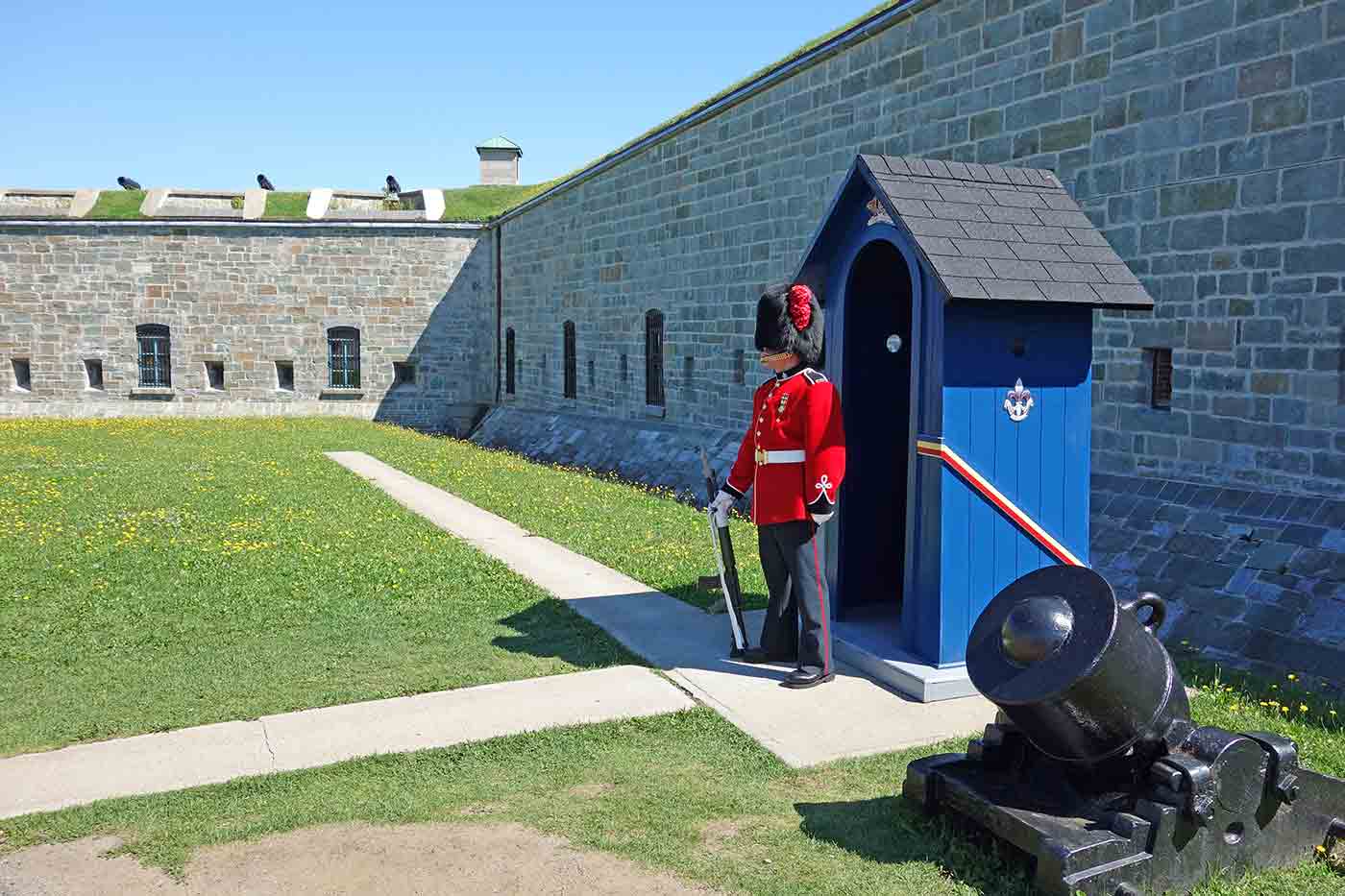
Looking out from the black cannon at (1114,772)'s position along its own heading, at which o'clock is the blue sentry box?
The blue sentry box is roughly at 4 o'clock from the black cannon.

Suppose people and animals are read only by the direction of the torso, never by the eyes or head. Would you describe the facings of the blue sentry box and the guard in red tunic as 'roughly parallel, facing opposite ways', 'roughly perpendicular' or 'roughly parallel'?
roughly parallel

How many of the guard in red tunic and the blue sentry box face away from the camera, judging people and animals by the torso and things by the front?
0

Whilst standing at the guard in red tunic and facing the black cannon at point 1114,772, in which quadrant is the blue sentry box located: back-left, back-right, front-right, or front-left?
front-left

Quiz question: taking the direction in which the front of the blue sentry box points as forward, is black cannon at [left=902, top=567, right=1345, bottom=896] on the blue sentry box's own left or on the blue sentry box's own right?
on the blue sentry box's own left

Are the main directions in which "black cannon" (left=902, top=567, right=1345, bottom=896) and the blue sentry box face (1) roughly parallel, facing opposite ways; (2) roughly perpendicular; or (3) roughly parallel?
roughly parallel

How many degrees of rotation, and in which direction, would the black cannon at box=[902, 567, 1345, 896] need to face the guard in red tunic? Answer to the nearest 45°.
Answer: approximately 90° to its right

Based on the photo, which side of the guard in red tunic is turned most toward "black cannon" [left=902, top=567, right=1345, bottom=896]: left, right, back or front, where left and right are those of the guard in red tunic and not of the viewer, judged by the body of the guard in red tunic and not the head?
left

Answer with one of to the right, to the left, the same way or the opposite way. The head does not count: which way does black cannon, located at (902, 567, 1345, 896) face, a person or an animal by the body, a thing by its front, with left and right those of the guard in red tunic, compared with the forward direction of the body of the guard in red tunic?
the same way

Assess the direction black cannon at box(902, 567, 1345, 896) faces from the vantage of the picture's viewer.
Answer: facing the viewer and to the left of the viewer

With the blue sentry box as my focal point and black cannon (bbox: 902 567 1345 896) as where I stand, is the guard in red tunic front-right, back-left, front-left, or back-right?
front-left

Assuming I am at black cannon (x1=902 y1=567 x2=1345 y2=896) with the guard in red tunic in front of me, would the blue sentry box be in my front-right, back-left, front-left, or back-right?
front-right
